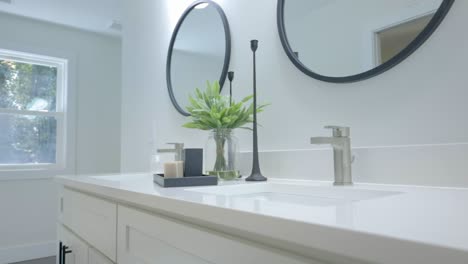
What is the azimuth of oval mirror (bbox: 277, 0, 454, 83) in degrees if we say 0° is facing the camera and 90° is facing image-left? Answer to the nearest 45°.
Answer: approximately 45°

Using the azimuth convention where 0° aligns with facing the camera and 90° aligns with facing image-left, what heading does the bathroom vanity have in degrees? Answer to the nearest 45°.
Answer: approximately 45°

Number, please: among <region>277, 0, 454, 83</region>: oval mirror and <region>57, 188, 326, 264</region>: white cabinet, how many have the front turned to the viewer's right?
0

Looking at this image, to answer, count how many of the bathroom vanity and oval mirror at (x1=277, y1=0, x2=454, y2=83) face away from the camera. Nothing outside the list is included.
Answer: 0

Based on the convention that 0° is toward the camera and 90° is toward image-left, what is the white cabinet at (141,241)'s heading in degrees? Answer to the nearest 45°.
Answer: approximately 45°

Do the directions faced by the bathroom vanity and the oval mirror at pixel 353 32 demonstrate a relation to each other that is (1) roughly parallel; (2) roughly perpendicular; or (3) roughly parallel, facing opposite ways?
roughly parallel
